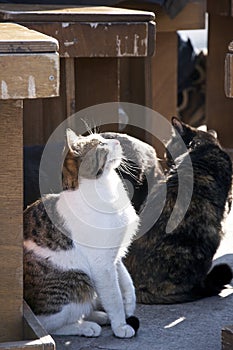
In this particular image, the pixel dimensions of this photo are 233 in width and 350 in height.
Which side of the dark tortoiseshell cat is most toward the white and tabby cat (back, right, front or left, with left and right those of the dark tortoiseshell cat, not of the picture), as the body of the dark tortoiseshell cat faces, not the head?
left

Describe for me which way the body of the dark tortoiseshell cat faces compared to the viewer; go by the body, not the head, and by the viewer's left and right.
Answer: facing away from the viewer and to the left of the viewer

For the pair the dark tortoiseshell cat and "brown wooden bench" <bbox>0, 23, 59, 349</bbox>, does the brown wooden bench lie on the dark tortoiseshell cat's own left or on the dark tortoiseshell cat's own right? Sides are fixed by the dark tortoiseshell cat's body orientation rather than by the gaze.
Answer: on the dark tortoiseshell cat's own left
